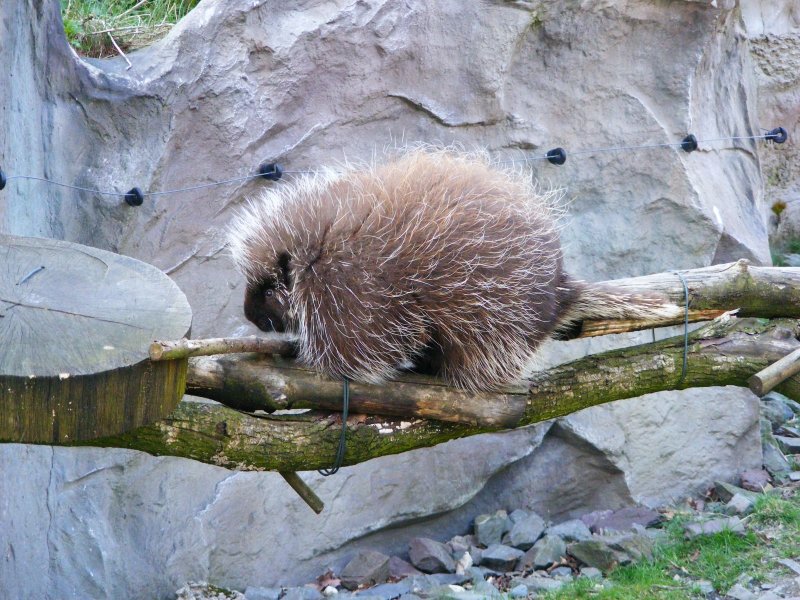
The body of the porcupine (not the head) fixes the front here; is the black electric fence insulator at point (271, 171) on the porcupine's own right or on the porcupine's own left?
on the porcupine's own right

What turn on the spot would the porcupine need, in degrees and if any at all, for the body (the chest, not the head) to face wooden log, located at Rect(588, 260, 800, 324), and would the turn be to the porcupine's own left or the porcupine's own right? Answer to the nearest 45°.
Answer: approximately 135° to the porcupine's own right

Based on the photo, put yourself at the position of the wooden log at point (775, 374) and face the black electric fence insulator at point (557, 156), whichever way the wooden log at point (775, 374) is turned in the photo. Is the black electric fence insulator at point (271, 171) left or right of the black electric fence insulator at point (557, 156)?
left

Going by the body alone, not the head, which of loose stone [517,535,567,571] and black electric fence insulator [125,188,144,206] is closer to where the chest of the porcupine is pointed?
the black electric fence insulator

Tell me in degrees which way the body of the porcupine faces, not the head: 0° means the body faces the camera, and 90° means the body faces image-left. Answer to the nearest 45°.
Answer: approximately 90°

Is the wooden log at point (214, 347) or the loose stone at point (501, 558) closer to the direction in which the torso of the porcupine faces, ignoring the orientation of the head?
the wooden log
